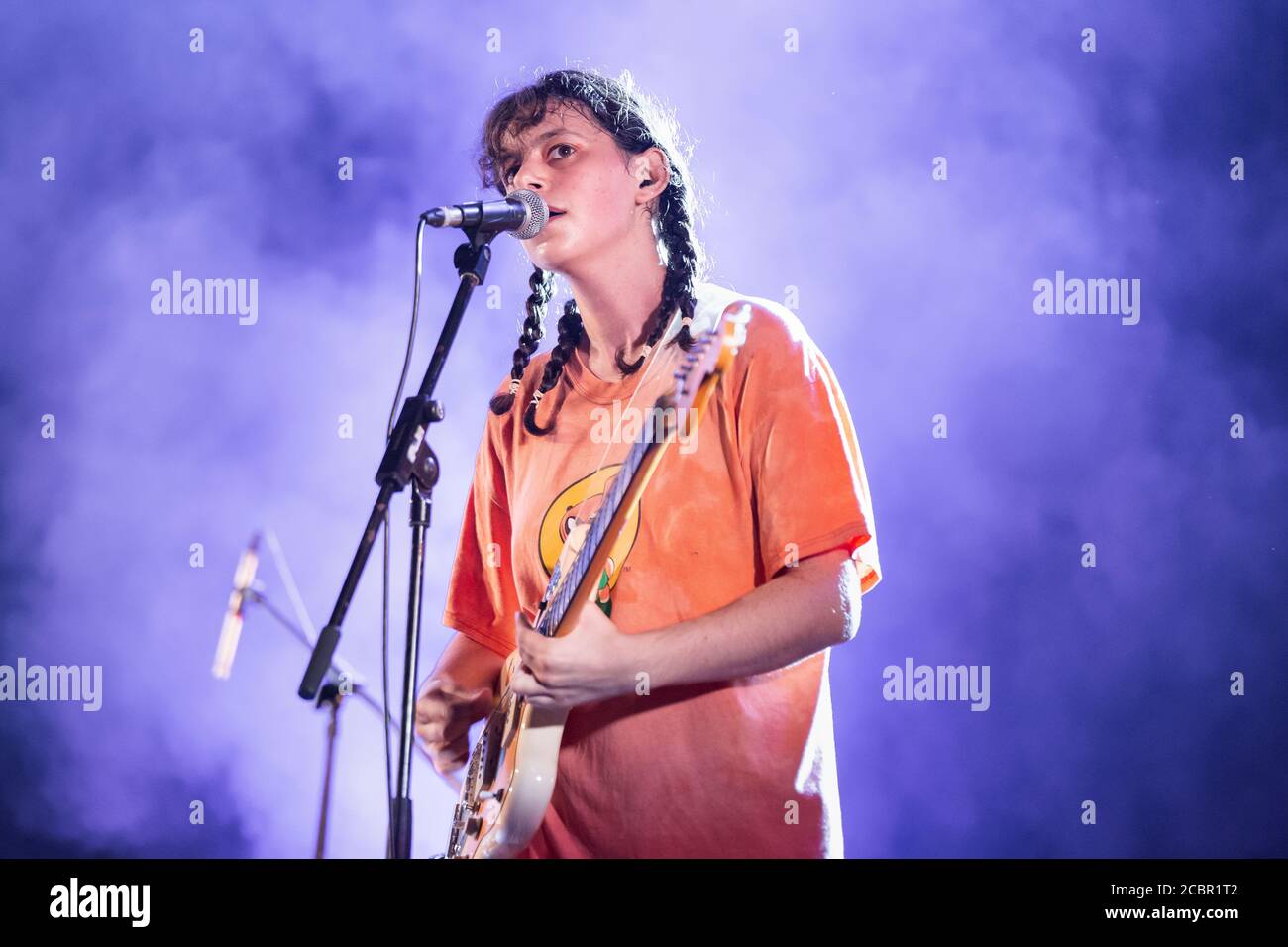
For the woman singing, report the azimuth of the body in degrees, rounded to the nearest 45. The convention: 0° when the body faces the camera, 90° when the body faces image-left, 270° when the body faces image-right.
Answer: approximately 45°
